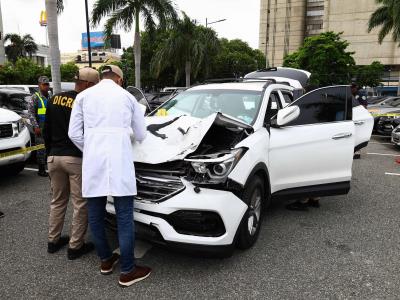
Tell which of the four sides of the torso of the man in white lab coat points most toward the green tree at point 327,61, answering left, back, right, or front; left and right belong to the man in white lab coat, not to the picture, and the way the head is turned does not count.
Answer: front

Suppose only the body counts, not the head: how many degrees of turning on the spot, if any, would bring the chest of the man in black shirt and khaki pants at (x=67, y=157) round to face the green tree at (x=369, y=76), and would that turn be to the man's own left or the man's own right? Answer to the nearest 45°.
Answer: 0° — they already face it

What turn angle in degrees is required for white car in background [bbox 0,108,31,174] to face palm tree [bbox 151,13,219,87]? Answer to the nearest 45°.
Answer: approximately 135° to its left

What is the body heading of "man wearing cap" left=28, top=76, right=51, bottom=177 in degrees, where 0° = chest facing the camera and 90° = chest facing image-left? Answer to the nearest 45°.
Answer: approximately 315°

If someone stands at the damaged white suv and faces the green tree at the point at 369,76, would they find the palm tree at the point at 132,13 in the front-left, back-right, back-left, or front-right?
front-left

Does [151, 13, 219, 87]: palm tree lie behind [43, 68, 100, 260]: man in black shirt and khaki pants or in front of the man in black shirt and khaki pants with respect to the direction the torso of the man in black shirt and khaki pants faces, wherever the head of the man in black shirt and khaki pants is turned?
in front

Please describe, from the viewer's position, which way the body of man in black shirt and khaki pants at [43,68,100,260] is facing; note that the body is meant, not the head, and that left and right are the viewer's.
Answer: facing away from the viewer and to the right of the viewer

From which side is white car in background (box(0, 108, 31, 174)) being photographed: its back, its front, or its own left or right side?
front

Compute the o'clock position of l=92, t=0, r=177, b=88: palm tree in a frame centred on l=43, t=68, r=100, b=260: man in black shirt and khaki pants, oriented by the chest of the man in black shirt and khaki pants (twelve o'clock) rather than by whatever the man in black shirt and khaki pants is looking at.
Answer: The palm tree is roughly at 11 o'clock from the man in black shirt and khaki pants.

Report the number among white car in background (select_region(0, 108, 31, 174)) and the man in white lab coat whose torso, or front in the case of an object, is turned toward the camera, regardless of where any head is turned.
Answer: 1

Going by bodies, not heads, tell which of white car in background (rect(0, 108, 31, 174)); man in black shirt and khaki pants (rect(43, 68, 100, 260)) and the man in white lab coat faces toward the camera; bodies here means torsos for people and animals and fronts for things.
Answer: the white car in background

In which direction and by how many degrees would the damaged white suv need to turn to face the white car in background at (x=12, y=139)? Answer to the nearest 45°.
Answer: approximately 90° to its right

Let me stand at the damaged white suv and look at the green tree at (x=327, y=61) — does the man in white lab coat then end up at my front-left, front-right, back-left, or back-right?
back-left

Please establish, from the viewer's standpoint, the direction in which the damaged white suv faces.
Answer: facing the viewer and to the left of the viewer

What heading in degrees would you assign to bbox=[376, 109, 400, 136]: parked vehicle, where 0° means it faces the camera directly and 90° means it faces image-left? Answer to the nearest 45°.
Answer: approximately 45°

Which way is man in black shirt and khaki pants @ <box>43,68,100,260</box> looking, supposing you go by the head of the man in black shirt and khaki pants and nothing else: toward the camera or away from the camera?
away from the camera
